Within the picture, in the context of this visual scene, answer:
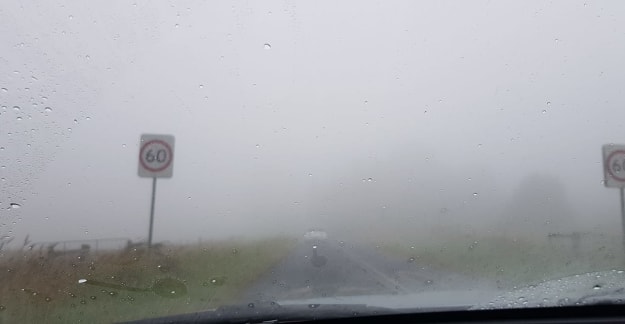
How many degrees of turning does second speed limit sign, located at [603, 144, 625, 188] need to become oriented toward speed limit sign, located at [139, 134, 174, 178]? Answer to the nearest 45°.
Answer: approximately 45° to its right

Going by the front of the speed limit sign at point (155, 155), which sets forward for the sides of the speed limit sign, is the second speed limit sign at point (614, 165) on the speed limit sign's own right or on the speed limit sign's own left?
on the speed limit sign's own left

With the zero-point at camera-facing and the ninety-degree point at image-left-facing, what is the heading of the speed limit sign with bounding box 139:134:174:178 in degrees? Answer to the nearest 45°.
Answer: approximately 0°

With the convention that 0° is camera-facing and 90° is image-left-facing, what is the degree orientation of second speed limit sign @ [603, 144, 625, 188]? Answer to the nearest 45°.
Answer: approximately 0°

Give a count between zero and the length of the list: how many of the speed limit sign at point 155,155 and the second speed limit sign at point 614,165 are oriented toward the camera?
2
